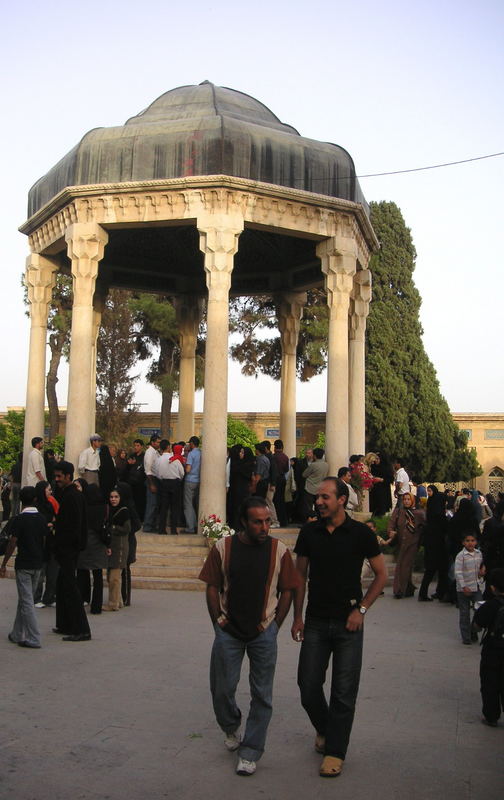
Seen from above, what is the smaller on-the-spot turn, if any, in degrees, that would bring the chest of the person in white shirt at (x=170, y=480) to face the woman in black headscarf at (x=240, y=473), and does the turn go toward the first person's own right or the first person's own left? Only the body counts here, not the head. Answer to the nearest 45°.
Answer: approximately 90° to the first person's own right

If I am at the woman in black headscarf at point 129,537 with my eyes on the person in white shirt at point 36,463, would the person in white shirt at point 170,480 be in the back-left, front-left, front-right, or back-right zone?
front-right

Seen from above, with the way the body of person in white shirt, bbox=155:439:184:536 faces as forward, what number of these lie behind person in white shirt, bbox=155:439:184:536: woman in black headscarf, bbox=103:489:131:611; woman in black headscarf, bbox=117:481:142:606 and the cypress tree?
2

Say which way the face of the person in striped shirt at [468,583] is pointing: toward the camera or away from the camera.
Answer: toward the camera

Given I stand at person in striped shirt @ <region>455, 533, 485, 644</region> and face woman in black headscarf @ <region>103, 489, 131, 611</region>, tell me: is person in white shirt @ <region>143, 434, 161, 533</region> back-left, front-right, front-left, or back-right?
front-right

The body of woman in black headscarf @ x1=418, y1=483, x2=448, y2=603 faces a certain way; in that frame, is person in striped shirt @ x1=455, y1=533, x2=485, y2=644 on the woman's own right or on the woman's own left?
on the woman's own left

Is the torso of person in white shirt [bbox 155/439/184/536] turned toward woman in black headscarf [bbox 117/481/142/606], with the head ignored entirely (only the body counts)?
no

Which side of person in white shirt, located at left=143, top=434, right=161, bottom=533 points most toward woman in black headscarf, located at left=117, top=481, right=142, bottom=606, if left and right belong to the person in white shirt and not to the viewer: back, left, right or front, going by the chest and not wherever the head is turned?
right

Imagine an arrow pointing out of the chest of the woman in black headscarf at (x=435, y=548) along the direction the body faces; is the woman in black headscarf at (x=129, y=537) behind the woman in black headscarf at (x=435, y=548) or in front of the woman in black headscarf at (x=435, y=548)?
in front
